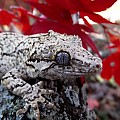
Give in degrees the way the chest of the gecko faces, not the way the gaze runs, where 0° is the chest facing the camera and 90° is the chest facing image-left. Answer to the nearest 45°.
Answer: approximately 270°

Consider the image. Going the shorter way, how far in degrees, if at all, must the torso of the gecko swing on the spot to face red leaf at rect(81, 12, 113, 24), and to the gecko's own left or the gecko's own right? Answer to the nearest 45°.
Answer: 0° — it already faces it
